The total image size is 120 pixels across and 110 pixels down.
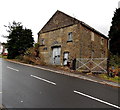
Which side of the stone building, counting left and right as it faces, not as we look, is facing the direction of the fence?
left

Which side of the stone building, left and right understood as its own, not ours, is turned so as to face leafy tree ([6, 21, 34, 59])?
right

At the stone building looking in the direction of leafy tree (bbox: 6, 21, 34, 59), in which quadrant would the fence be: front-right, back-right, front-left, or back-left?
back-left

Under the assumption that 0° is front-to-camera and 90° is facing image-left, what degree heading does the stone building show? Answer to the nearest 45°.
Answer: approximately 45°
